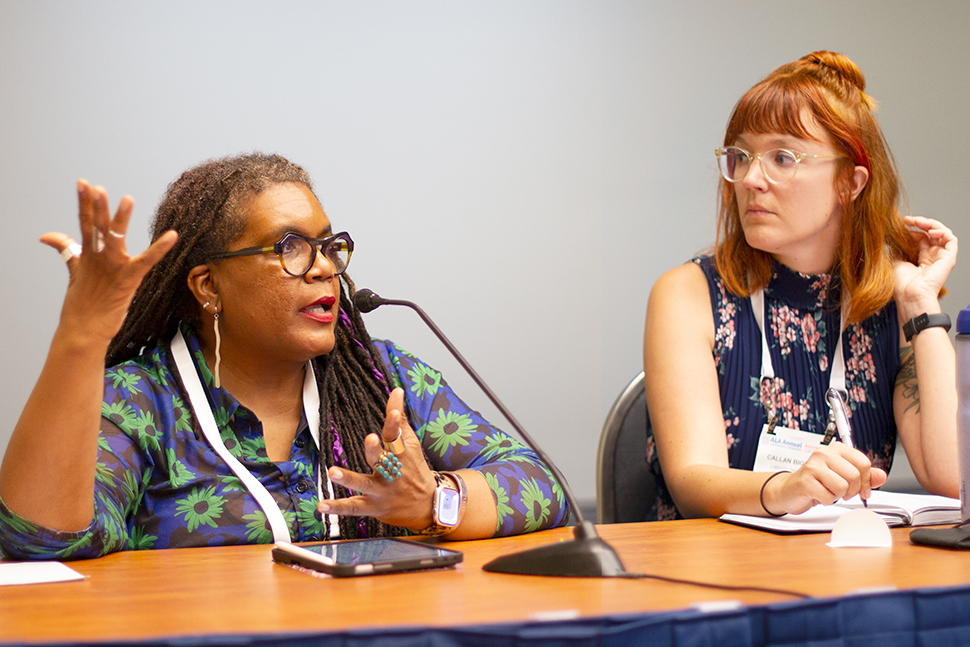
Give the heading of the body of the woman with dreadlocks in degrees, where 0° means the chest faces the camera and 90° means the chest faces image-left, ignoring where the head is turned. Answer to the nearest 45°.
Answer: approximately 315°

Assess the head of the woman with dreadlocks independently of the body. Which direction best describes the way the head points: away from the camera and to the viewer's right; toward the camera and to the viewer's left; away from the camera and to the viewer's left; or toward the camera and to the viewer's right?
toward the camera and to the viewer's right

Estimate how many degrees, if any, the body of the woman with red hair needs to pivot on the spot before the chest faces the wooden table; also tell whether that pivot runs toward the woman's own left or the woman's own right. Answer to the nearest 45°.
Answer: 0° — they already face it

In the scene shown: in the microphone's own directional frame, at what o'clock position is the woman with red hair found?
The woman with red hair is roughly at 4 o'clock from the microphone.

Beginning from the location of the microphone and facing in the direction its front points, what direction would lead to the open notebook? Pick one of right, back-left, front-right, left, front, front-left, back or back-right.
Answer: back-right

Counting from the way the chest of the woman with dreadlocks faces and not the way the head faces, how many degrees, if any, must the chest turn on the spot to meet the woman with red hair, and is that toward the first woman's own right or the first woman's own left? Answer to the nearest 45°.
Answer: approximately 45° to the first woman's own left

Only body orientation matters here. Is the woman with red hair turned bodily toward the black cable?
yes
